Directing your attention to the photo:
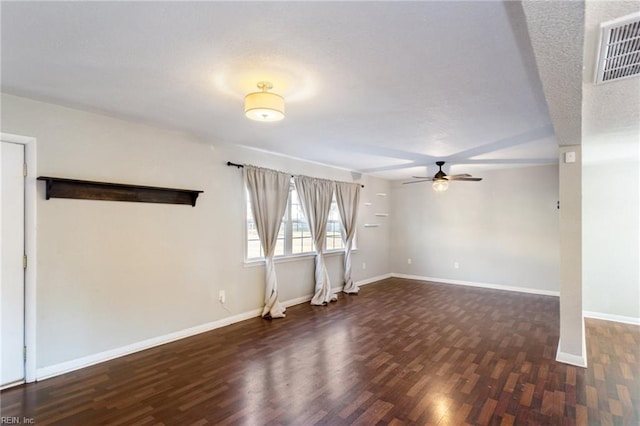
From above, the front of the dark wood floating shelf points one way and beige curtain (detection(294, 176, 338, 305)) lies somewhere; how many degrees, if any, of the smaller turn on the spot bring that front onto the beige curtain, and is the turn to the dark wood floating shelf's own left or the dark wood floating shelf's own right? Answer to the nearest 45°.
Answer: approximately 45° to the dark wood floating shelf's own left

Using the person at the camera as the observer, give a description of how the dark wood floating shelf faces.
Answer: facing the viewer and to the right of the viewer

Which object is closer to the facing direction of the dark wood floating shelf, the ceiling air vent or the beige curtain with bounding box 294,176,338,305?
the ceiling air vent

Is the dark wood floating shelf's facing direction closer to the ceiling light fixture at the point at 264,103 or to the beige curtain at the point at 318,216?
the ceiling light fixture

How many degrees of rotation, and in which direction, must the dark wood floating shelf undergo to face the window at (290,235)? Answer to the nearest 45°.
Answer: approximately 45° to its left

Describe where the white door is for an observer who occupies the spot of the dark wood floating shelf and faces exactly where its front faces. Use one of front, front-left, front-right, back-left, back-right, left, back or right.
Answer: back-right

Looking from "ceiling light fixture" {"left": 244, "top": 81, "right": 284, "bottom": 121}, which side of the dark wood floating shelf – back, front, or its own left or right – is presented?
front

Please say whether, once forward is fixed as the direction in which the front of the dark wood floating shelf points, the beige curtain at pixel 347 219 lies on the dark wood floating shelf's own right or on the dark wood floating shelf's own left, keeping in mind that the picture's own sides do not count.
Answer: on the dark wood floating shelf's own left

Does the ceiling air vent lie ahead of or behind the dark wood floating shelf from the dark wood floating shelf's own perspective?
ahead

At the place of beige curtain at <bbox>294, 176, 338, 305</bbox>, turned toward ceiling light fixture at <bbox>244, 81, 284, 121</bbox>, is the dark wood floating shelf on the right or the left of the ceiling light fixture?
right
